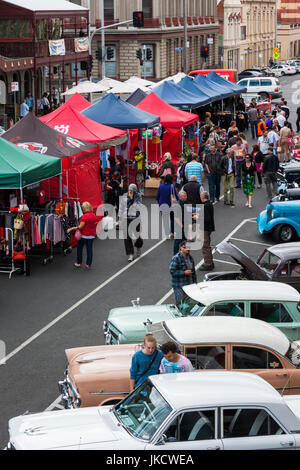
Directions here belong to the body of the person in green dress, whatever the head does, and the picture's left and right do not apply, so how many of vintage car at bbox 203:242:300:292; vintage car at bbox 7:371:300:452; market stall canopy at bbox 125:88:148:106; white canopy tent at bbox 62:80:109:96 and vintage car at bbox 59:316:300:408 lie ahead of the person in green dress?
3

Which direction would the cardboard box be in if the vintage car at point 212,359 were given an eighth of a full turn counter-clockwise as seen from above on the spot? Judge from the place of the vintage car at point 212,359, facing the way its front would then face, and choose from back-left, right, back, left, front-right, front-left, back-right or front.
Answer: back-right

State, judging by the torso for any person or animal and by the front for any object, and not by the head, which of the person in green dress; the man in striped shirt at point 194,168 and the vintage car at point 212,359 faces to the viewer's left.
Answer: the vintage car

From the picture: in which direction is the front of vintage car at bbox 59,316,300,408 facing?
to the viewer's left

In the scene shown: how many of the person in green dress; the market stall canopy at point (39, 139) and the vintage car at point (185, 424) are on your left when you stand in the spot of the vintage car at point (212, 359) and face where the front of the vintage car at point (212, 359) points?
1

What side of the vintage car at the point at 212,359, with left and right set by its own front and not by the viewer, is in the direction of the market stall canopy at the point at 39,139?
right

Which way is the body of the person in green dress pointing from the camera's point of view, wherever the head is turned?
toward the camera

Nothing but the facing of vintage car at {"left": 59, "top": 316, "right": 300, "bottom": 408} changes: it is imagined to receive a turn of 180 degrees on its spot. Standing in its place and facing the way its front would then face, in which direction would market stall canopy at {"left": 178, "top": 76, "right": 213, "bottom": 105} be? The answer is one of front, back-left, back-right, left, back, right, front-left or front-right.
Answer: left

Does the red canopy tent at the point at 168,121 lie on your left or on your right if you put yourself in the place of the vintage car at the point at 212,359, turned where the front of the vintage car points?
on your right

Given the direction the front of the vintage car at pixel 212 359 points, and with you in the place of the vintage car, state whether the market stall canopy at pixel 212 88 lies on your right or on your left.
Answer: on your right
